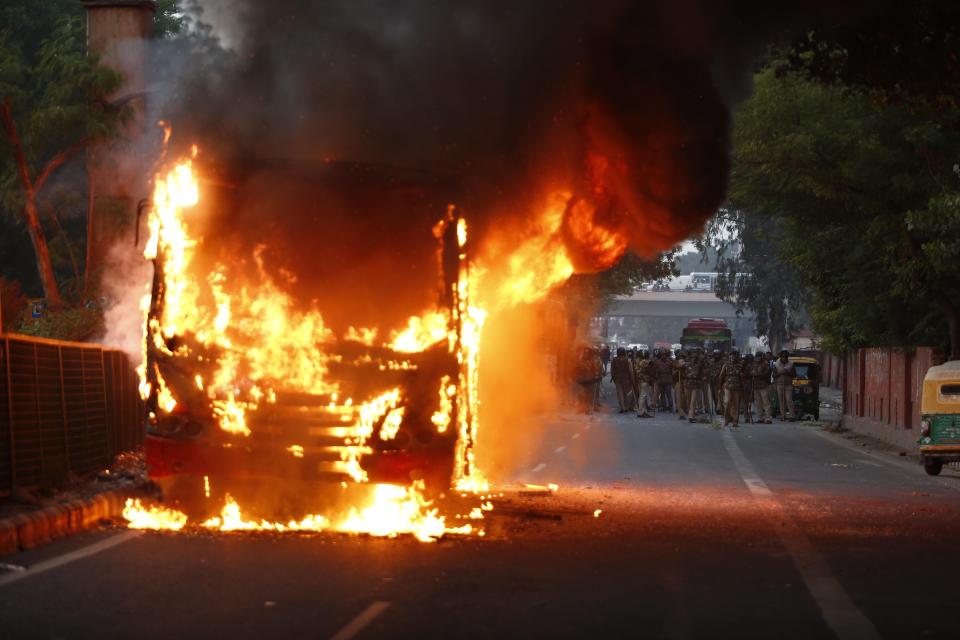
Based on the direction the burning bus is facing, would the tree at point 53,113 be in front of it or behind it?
behind

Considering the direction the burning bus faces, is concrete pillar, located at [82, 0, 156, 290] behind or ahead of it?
behind

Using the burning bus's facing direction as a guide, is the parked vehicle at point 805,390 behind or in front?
behind

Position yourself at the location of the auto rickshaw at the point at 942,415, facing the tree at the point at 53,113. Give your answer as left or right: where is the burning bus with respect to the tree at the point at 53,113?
left

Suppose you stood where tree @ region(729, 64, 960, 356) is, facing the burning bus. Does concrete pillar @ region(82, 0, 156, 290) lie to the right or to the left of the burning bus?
right
